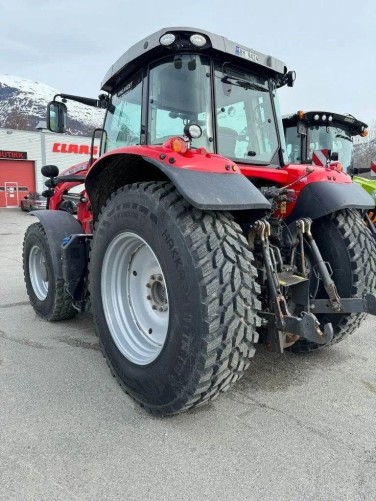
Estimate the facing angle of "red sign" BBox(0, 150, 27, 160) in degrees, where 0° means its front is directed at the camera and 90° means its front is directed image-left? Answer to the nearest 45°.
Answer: approximately 0°
